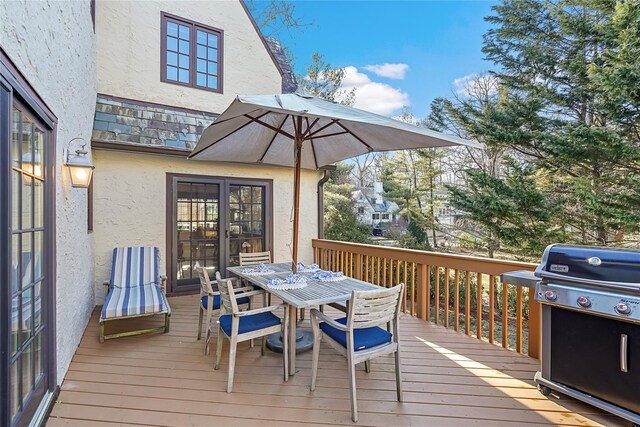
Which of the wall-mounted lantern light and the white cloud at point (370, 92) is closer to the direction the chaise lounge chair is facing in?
the wall-mounted lantern light

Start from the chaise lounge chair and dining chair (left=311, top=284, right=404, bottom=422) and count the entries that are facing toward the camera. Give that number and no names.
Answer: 1

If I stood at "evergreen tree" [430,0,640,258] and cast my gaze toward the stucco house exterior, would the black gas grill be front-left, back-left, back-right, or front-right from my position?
front-left

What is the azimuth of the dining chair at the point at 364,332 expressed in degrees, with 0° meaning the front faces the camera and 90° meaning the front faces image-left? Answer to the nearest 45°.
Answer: approximately 135°

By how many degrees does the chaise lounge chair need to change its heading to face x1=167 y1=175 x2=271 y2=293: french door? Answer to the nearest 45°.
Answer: approximately 135° to its left

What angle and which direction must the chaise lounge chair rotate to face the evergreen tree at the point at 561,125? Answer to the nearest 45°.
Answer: approximately 90° to its left

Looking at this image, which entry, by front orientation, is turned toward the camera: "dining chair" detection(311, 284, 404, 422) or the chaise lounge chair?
the chaise lounge chair

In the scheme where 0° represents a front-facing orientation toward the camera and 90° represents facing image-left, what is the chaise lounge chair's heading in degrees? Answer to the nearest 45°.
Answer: approximately 0°

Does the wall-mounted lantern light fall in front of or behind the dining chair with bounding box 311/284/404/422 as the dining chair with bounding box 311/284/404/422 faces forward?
in front

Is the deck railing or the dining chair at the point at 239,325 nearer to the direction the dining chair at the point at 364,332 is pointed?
the dining chair

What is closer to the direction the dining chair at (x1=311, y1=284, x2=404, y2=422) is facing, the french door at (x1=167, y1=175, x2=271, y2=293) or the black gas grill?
the french door

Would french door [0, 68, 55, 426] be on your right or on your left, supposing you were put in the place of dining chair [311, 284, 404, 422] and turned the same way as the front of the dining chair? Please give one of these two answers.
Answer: on your left

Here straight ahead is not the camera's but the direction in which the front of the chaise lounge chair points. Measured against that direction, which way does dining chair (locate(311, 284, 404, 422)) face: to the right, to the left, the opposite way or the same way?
the opposite way

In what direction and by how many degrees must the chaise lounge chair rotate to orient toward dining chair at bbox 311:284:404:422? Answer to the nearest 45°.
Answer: approximately 45° to its left

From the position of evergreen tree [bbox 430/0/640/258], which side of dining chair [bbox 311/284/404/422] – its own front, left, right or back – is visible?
right

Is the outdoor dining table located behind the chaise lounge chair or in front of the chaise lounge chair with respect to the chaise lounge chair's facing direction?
in front

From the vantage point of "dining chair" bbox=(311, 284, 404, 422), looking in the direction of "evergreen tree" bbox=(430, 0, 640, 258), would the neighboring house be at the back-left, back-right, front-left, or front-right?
front-left

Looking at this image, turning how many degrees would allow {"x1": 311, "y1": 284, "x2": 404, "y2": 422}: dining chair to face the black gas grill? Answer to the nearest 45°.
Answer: approximately 135° to its right
